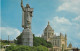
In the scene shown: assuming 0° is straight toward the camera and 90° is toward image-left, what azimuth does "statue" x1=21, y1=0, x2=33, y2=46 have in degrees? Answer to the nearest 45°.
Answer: approximately 0°
